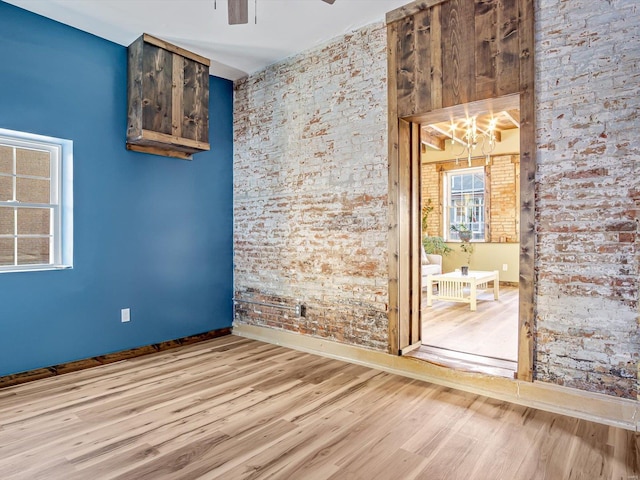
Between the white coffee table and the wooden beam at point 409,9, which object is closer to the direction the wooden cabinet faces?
the wooden beam

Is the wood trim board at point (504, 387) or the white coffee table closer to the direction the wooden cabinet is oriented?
the wood trim board

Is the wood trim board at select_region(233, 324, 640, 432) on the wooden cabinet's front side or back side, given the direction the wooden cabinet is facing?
on the front side

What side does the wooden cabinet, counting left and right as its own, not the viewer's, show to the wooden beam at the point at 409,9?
front

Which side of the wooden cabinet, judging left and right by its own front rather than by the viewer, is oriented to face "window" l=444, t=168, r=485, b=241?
left

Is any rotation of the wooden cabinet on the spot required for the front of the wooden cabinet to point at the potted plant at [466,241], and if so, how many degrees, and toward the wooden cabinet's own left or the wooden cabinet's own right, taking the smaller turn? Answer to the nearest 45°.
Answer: approximately 90° to the wooden cabinet's own left

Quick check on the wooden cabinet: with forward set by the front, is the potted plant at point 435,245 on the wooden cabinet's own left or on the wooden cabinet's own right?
on the wooden cabinet's own left

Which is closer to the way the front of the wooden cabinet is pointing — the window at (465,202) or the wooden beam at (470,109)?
the wooden beam

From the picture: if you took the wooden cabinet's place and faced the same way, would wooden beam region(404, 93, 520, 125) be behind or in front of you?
in front

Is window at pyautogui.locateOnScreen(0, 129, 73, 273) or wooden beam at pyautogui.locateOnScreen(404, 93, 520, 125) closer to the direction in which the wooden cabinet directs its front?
the wooden beam

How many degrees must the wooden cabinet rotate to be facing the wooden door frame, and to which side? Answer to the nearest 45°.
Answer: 0° — it already faces it

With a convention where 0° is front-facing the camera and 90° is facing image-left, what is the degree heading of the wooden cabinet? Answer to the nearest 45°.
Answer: approximately 315°
